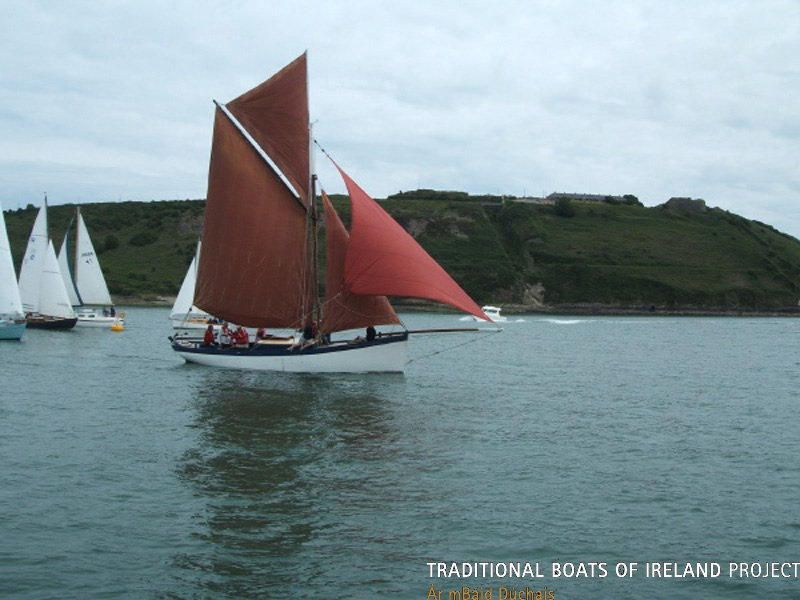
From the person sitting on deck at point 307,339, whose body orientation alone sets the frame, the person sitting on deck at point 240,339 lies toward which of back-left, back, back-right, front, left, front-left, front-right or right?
front-right

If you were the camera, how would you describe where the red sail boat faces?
facing to the right of the viewer
